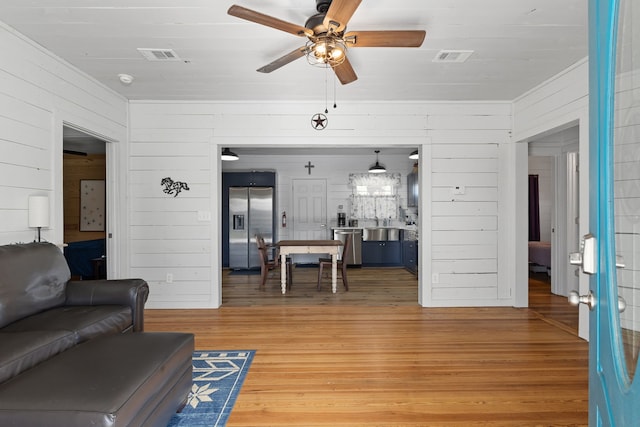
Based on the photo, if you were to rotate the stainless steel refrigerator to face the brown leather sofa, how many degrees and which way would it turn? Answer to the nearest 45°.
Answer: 0° — it already faces it

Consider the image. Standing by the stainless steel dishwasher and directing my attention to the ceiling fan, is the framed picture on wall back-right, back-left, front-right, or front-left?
front-right

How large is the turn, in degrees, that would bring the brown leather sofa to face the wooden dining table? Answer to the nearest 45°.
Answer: approximately 90° to its left

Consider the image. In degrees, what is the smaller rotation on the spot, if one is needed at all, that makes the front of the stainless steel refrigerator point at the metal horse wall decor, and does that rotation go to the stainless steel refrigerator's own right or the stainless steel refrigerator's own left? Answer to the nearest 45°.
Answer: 0° — it already faces it

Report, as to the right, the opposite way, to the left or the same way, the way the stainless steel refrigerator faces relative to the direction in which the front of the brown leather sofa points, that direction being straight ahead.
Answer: to the right

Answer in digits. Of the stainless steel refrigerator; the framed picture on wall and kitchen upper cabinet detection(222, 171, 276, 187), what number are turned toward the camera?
3

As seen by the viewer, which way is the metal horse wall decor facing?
to the viewer's left

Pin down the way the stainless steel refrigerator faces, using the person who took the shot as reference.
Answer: facing the viewer

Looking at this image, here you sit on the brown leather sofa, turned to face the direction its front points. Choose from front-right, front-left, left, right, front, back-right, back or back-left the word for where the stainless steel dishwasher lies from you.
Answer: left

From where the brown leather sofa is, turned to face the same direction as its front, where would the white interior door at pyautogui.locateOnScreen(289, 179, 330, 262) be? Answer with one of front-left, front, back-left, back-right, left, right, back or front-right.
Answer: left

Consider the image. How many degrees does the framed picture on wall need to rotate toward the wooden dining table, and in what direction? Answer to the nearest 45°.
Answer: approximately 45° to its left

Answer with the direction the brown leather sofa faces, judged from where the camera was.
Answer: facing the viewer and to the right of the viewer

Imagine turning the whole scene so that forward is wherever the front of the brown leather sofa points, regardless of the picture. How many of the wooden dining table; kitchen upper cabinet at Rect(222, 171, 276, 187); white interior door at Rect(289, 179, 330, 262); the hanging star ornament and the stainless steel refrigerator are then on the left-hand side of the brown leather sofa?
5

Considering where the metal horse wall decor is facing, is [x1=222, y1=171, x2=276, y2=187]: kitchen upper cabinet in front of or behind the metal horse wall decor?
behind
